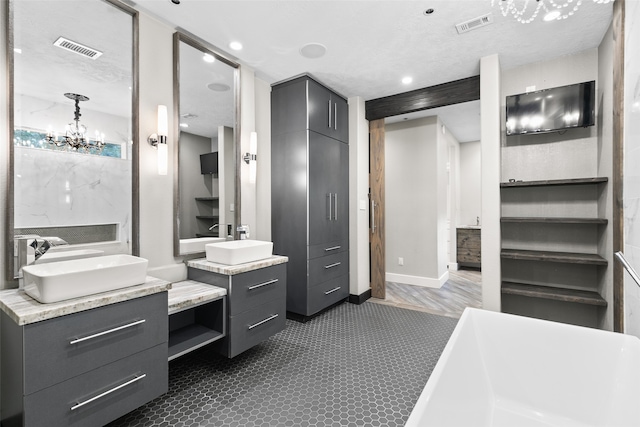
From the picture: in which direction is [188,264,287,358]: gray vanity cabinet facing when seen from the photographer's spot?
facing the viewer and to the right of the viewer

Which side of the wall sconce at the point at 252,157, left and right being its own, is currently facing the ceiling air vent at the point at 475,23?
front

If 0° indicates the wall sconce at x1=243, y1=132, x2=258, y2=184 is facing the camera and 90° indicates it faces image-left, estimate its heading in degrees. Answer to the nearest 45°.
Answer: approximately 315°

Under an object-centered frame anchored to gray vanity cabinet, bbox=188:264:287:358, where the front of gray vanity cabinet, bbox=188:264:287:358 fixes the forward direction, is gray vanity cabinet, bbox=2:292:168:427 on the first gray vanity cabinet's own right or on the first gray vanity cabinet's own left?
on the first gray vanity cabinet's own right
